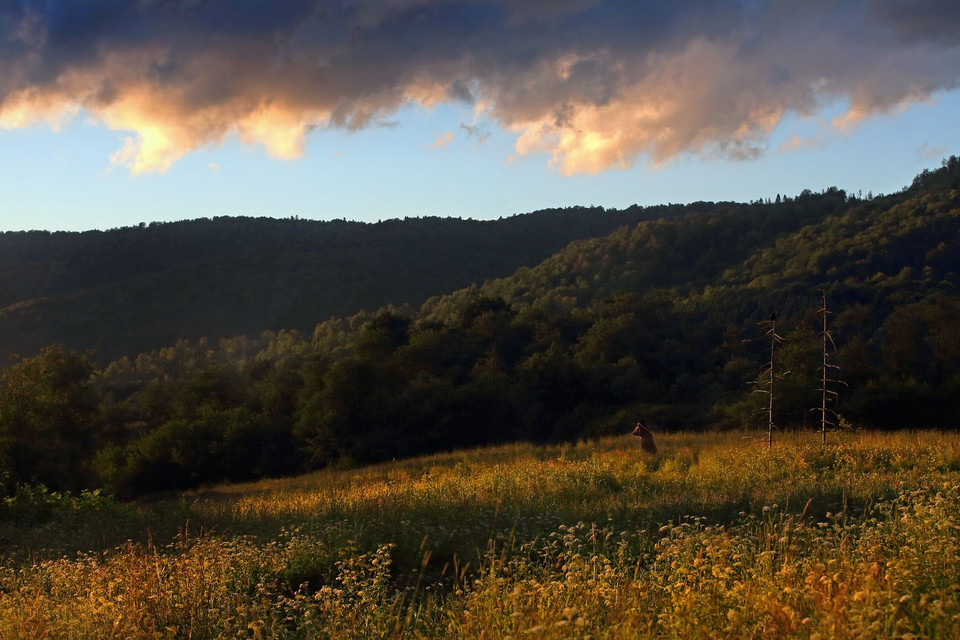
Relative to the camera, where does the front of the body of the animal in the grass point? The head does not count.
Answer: to the viewer's left
